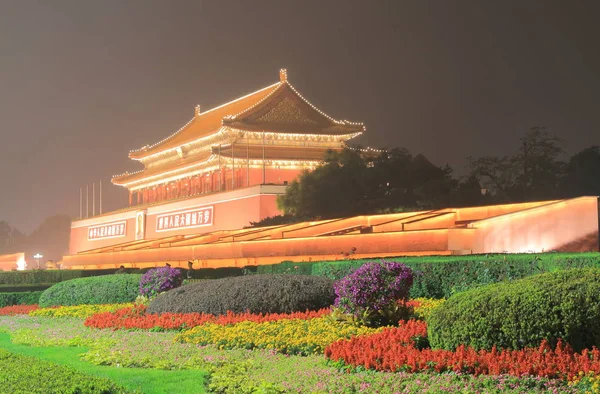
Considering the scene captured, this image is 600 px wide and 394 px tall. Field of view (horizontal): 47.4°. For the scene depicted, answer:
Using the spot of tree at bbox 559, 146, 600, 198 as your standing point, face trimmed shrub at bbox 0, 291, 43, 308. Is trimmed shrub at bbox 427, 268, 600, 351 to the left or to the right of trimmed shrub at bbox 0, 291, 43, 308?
left

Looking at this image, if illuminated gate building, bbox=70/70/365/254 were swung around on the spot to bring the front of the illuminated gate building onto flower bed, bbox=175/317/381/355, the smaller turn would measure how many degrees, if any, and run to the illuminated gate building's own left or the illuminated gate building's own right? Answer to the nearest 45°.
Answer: approximately 45° to the illuminated gate building's own left

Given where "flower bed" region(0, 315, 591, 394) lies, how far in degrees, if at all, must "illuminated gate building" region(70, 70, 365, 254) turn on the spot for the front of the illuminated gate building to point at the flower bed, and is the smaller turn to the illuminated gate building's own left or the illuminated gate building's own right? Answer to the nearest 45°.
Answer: approximately 45° to the illuminated gate building's own left

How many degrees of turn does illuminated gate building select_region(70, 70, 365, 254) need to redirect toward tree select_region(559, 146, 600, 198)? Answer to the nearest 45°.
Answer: approximately 90° to its left

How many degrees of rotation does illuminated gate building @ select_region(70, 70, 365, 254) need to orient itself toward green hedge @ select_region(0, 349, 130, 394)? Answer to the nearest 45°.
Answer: approximately 45° to its left

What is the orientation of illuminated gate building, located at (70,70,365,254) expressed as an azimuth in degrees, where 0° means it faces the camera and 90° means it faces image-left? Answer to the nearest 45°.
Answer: approximately 45°
